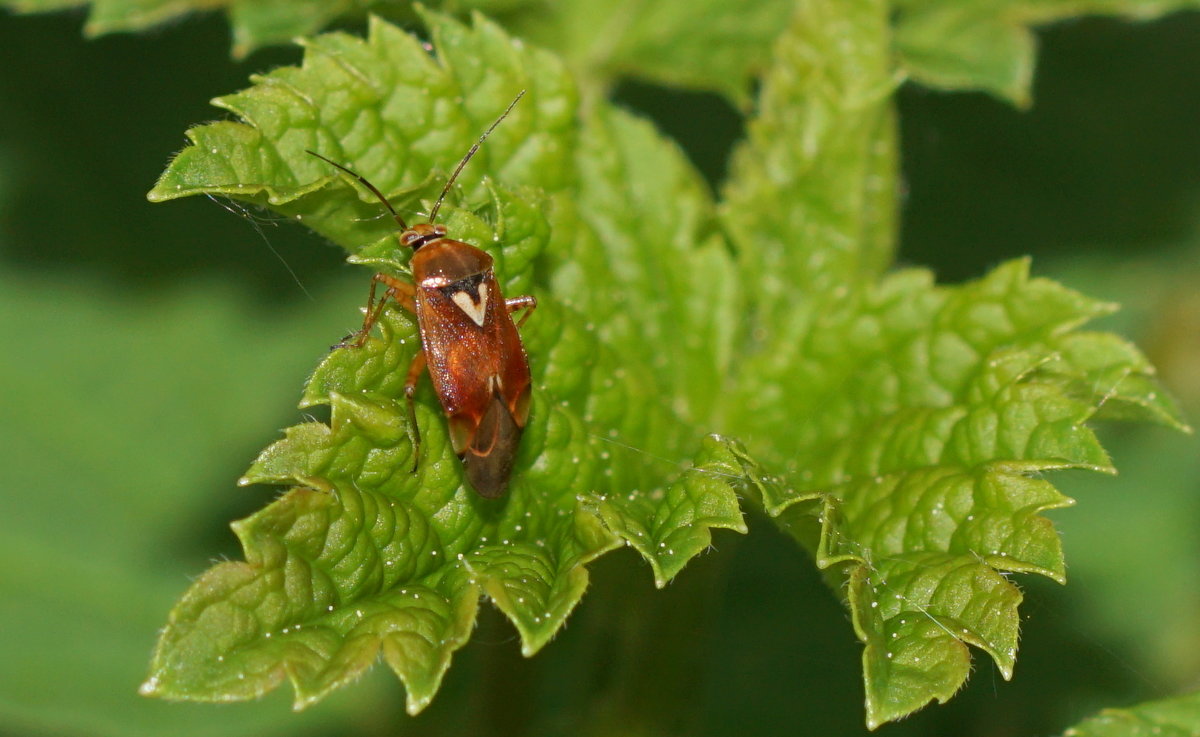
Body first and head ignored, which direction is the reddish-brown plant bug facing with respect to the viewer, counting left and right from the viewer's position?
facing away from the viewer

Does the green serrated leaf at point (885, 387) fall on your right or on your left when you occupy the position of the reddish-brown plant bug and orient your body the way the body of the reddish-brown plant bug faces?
on your right
